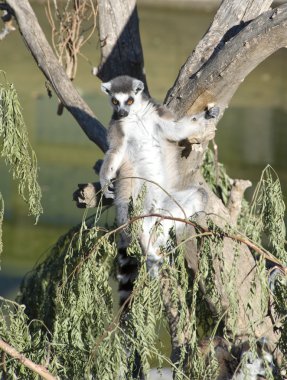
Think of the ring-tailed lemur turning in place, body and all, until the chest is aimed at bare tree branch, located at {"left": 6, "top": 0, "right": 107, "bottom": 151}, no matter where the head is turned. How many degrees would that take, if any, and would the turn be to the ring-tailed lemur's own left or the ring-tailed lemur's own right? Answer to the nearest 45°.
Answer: approximately 135° to the ring-tailed lemur's own right

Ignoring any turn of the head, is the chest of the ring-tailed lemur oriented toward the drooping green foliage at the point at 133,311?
yes

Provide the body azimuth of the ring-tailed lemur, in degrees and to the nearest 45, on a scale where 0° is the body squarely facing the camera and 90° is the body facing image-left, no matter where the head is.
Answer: approximately 0°
